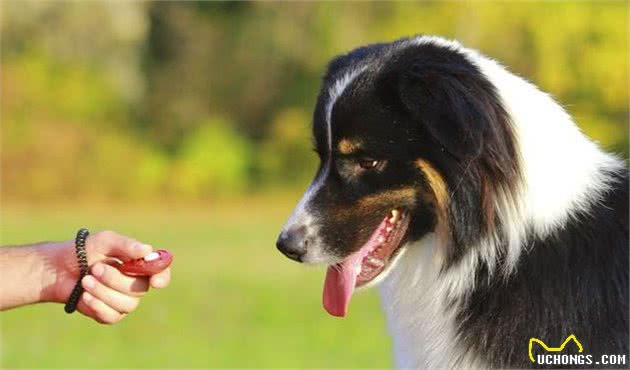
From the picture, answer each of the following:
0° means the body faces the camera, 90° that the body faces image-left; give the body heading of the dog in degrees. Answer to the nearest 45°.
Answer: approximately 90°

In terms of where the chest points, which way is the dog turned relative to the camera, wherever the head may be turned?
to the viewer's left
